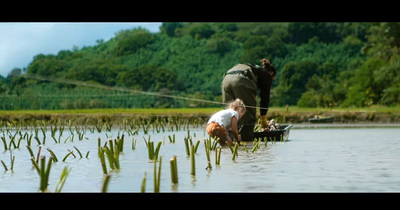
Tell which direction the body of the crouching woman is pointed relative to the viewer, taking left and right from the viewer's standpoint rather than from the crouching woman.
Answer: facing to the right of the viewer

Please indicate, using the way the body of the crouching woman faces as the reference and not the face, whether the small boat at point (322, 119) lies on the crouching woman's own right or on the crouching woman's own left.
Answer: on the crouching woman's own left
